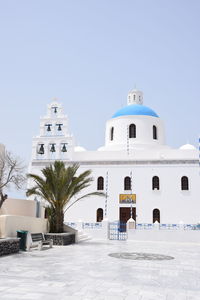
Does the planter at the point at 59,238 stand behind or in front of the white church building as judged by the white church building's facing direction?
in front

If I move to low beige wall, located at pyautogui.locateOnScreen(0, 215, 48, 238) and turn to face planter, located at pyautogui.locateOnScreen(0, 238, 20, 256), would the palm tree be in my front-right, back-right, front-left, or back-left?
back-left

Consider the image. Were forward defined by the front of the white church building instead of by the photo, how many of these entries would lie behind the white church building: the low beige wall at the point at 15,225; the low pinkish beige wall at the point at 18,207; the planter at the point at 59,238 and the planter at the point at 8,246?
0

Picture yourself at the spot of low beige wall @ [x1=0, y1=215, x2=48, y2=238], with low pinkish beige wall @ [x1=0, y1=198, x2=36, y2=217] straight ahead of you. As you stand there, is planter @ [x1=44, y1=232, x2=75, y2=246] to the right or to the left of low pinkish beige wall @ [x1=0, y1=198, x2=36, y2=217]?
right

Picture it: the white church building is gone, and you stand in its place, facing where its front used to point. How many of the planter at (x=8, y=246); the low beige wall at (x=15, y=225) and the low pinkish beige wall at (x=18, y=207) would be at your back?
0

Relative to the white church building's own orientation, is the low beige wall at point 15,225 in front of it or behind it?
in front

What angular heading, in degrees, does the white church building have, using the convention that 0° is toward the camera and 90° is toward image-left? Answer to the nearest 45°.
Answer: approximately 0°

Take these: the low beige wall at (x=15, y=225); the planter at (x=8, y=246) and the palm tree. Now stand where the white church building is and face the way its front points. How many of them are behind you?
0

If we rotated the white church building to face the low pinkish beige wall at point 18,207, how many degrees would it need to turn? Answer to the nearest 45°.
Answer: approximately 45° to its right

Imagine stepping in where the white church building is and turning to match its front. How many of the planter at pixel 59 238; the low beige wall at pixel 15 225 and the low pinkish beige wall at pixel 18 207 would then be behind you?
0

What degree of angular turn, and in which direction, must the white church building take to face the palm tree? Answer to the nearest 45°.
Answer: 0° — it already faces it

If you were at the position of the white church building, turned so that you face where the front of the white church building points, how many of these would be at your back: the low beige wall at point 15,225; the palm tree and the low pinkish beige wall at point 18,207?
0
